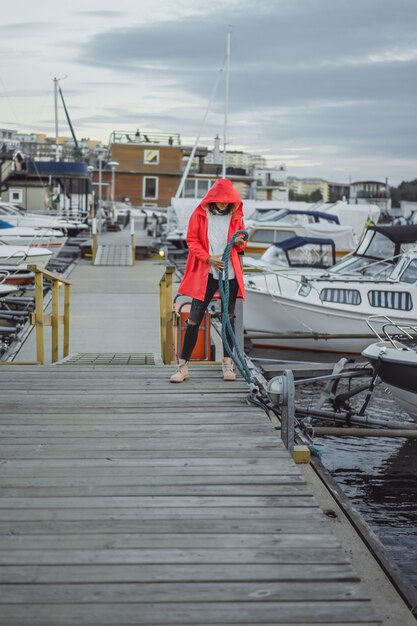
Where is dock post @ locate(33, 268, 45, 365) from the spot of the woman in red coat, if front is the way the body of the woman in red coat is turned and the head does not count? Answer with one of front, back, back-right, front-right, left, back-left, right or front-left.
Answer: back-right

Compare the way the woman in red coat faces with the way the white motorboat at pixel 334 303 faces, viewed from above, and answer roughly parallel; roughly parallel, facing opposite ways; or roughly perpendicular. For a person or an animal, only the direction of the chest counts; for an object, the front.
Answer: roughly perpendicular

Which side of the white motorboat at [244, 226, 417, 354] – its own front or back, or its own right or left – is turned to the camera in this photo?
left

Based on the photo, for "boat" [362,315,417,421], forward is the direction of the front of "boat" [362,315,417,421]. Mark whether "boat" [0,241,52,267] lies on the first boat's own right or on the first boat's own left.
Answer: on the first boat's own right

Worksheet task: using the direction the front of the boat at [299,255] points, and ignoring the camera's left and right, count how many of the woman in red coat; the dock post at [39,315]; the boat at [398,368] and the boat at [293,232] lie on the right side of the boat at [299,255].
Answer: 1

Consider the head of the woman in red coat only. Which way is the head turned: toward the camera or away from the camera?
toward the camera

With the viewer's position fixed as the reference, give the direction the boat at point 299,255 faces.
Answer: facing to the left of the viewer

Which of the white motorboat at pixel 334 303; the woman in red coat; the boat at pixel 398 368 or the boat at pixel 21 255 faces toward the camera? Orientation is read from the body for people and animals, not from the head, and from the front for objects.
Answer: the woman in red coat

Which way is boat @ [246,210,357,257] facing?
to the viewer's left

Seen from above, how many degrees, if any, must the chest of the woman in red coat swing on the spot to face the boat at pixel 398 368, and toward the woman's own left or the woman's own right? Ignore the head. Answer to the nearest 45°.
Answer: approximately 135° to the woman's own left

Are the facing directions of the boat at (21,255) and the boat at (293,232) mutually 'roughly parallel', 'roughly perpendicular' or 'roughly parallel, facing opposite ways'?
roughly parallel, facing opposite ways
